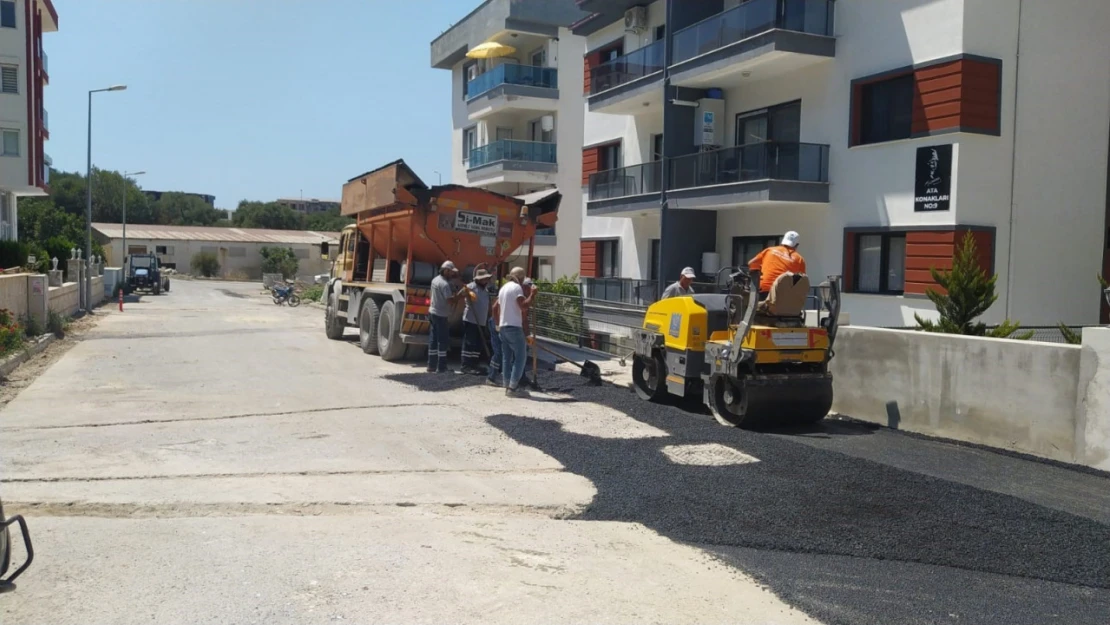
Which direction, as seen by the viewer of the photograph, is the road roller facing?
facing away from the viewer and to the left of the viewer

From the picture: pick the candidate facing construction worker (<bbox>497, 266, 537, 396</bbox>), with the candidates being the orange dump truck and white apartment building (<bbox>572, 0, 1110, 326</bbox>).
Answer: the white apartment building

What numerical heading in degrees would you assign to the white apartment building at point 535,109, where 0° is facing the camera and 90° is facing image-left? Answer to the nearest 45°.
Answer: approximately 45°

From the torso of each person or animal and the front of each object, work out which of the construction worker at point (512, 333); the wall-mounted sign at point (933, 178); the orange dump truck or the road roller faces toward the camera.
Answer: the wall-mounted sign

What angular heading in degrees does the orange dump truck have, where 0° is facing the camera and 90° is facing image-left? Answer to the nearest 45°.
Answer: approximately 135°

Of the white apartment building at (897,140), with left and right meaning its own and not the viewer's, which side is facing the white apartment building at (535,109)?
right

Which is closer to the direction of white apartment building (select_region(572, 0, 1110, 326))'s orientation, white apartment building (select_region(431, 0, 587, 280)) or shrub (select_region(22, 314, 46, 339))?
the shrub

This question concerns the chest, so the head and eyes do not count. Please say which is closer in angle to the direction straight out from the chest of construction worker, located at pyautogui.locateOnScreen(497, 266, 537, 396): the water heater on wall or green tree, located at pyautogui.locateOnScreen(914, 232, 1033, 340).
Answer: the water heater on wall

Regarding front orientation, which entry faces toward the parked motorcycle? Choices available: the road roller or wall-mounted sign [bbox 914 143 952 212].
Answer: the road roller

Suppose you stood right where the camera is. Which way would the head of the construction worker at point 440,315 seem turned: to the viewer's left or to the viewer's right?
to the viewer's right

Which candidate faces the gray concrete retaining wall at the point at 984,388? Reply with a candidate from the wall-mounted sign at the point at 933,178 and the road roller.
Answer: the wall-mounted sign

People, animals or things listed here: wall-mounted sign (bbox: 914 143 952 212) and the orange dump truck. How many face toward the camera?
1

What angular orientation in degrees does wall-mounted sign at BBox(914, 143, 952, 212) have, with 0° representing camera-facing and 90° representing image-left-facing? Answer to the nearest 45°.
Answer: approximately 0°
